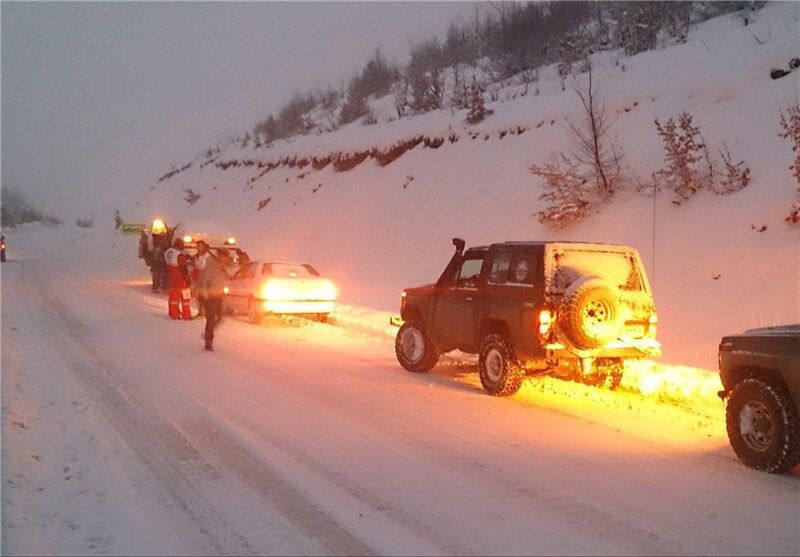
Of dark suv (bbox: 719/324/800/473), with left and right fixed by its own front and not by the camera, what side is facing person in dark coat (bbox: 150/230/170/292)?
front

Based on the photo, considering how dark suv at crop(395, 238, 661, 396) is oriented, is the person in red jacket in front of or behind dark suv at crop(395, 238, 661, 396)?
in front

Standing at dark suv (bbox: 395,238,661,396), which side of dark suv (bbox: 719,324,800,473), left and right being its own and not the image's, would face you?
front

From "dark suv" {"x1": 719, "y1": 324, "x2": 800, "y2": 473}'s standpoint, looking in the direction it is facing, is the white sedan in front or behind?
in front

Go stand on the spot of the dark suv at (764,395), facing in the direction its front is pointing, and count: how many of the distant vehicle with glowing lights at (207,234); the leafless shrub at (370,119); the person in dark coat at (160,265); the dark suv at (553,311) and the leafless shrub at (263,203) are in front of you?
5

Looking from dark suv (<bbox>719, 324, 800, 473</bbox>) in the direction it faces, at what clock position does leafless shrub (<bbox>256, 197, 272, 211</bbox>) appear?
The leafless shrub is roughly at 12 o'clock from the dark suv.

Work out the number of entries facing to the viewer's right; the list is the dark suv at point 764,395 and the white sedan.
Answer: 0

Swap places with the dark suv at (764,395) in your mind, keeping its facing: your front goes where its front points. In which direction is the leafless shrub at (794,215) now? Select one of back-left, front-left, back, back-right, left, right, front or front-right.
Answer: front-right

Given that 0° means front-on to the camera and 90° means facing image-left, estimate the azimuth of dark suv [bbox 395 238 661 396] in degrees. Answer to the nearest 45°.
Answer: approximately 135°

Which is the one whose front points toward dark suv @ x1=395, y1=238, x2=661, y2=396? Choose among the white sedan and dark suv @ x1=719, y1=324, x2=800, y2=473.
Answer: dark suv @ x1=719, y1=324, x2=800, y2=473

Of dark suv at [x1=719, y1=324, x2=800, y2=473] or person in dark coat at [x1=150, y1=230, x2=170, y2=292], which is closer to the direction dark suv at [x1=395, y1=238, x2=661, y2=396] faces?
the person in dark coat

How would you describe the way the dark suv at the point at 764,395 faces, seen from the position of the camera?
facing away from the viewer and to the left of the viewer

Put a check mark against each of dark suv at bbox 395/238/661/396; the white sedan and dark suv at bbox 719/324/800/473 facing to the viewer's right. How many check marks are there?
0
